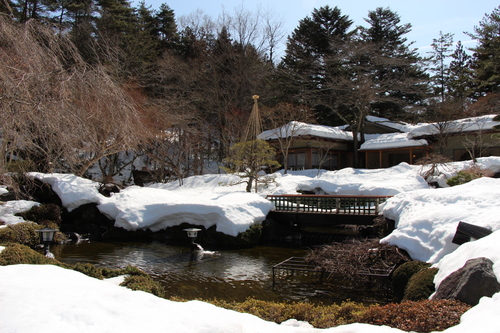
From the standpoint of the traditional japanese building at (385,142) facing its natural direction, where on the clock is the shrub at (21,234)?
The shrub is roughly at 1 o'clock from the traditional japanese building.

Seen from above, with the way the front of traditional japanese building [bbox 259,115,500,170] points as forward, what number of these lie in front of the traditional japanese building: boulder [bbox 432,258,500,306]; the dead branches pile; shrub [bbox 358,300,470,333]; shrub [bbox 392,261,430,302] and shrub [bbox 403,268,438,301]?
5

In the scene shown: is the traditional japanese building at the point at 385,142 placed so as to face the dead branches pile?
yes

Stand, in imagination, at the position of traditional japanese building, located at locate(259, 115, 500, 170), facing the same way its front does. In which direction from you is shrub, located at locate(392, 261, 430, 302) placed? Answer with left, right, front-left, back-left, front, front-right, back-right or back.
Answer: front

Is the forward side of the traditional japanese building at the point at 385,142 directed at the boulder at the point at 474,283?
yes

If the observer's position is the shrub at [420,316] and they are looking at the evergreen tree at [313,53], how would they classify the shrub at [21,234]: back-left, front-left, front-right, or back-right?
front-left

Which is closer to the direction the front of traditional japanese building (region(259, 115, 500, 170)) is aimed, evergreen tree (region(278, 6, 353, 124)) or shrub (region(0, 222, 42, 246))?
the shrub

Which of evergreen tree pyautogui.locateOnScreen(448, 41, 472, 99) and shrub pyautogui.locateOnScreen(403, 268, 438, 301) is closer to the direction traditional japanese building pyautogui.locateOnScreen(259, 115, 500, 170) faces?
the shrub

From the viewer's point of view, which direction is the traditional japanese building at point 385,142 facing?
toward the camera

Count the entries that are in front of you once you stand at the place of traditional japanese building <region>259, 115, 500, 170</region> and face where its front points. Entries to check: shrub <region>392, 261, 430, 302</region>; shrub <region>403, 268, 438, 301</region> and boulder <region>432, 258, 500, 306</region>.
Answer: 3

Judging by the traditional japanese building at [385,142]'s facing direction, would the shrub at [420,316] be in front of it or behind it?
in front

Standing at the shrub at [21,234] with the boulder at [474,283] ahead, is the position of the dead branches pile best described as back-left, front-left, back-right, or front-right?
front-left

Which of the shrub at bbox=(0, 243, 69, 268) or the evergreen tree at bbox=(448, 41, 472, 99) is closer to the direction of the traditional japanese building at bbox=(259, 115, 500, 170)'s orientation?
the shrub

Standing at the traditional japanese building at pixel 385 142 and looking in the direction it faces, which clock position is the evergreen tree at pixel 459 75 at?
The evergreen tree is roughly at 7 o'clock from the traditional japanese building.
